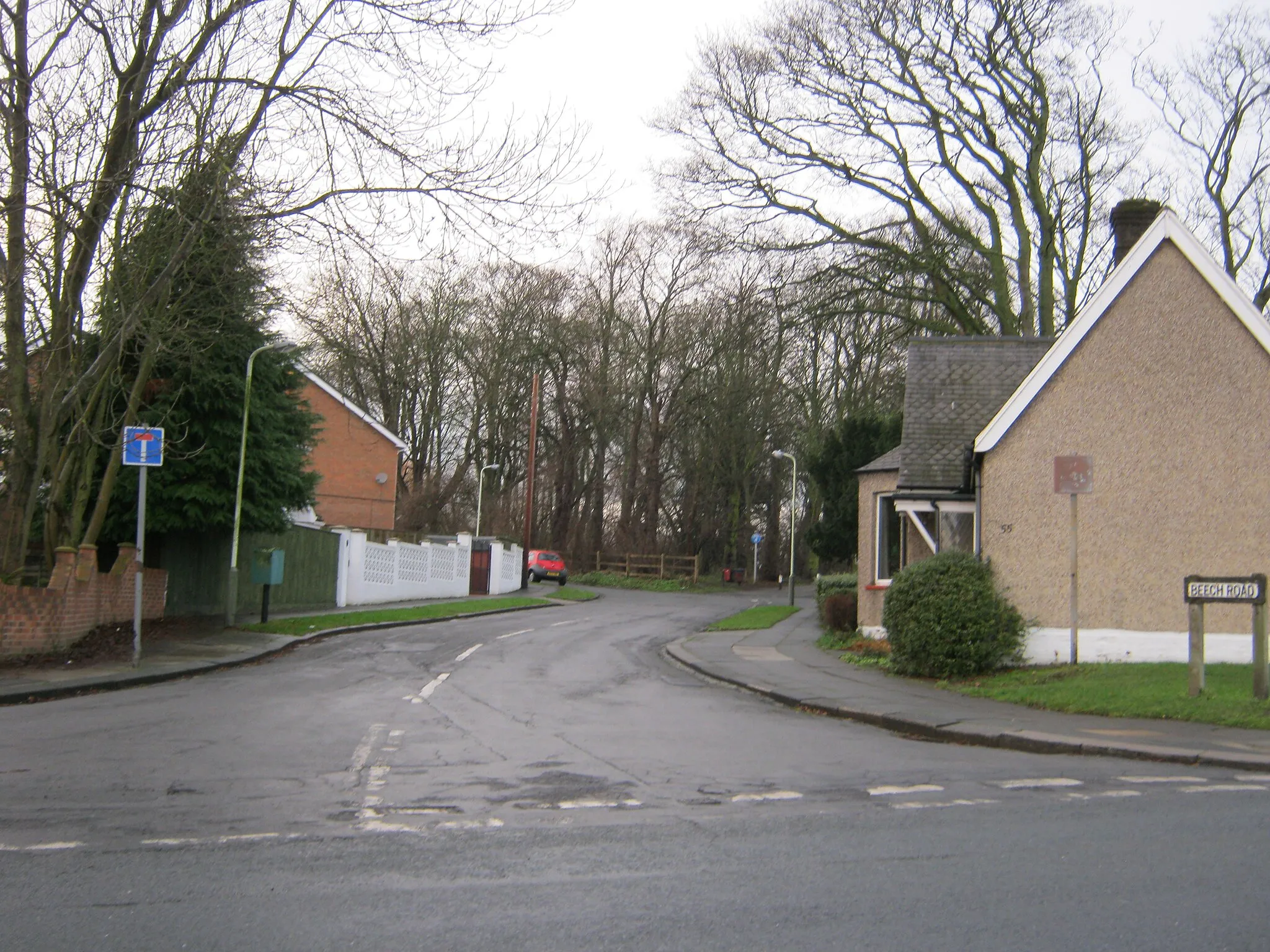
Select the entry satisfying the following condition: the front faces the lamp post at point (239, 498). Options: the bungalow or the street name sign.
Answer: the bungalow

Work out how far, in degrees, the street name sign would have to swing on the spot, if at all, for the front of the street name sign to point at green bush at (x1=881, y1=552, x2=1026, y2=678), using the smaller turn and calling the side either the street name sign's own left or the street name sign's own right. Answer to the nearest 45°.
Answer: approximately 135° to the street name sign's own right

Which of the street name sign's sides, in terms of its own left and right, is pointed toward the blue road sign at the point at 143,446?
right

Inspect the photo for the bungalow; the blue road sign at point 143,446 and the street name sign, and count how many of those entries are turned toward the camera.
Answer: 2

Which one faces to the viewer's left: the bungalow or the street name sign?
the bungalow

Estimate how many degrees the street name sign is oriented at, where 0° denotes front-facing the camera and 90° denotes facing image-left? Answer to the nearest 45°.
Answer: approximately 0°

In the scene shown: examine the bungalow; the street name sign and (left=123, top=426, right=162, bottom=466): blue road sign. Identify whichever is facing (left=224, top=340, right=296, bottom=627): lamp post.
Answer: the bungalow

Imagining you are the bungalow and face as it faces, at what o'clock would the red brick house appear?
The red brick house is roughly at 1 o'clock from the bungalow.

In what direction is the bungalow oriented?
to the viewer's left

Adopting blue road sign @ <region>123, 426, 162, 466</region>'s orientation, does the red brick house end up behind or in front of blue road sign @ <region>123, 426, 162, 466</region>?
behind

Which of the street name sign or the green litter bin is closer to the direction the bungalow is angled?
the green litter bin

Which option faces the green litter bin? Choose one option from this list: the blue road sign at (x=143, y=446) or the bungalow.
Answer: the bungalow

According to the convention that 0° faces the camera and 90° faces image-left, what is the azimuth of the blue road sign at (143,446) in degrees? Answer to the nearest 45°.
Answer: approximately 0°

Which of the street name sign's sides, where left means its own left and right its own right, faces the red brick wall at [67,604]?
right
